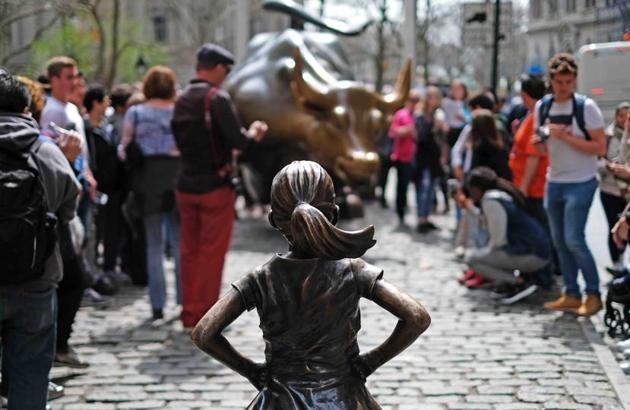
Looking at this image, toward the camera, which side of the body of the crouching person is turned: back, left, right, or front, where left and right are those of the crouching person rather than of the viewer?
left

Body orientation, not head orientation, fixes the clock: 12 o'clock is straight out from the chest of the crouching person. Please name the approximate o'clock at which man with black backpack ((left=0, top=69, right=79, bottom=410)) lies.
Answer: The man with black backpack is roughly at 10 o'clock from the crouching person.

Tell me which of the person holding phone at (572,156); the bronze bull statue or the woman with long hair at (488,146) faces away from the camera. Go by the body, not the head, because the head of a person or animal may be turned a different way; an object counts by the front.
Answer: the woman with long hair

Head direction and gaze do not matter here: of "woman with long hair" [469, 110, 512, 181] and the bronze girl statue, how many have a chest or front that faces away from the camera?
2

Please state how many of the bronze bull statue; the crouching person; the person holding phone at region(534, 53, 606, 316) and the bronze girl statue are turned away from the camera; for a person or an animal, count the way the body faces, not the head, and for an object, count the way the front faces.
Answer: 1

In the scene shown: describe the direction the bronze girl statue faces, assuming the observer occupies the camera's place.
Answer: facing away from the viewer

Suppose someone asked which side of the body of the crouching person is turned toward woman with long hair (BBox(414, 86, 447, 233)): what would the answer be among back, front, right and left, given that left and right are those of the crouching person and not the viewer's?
right

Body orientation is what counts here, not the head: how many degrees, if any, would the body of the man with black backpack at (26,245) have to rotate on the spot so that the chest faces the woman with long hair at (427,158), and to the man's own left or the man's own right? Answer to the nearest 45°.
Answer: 0° — they already face them

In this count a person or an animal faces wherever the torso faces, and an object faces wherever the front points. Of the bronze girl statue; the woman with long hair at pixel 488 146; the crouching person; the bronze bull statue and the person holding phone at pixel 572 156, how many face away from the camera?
2

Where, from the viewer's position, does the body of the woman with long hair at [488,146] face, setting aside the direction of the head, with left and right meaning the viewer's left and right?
facing away from the viewer

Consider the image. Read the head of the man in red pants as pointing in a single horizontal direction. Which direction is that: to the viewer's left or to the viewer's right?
to the viewer's right

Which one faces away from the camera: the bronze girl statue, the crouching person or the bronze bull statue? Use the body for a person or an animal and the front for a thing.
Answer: the bronze girl statue

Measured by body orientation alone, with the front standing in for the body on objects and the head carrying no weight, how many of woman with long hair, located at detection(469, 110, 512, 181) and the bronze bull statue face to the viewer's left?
0

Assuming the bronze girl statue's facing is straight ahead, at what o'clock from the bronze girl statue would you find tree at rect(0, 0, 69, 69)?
The tree is roughly at 11 o'clock from the bronze girl statue.

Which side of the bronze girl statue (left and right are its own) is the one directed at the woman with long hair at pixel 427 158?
front
